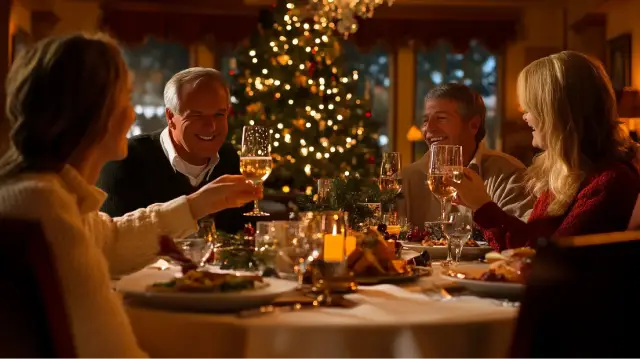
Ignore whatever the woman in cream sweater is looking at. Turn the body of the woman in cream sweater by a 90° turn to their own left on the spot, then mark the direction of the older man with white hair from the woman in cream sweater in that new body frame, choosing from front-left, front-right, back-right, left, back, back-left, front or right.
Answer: front-right

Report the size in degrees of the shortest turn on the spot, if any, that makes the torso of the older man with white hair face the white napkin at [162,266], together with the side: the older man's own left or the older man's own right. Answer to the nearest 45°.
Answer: approximately 45° to the older man's own right

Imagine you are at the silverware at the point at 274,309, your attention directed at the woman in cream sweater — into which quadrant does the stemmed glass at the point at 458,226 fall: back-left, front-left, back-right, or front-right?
back-right

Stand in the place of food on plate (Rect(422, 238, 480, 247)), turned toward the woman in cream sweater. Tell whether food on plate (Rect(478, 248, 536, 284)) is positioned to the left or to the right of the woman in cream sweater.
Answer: left

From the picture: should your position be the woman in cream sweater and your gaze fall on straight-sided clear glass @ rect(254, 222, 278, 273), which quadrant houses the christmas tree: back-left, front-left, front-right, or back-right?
front-left

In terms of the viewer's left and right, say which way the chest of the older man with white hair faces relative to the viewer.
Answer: facing the viewer and to the right of the viewer

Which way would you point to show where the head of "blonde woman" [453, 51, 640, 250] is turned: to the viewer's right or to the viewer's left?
to the viewer's left

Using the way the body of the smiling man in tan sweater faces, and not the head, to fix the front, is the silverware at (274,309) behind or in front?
in front

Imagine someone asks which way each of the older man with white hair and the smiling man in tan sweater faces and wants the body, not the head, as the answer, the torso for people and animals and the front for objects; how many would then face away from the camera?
0

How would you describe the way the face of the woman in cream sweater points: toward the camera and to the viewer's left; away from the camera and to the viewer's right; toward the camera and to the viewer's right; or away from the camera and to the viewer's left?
away from the camera and to the viewer's right

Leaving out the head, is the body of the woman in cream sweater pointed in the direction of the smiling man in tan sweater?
yes

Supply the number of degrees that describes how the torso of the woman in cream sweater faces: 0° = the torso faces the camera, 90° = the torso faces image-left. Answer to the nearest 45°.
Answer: approximately 225°
